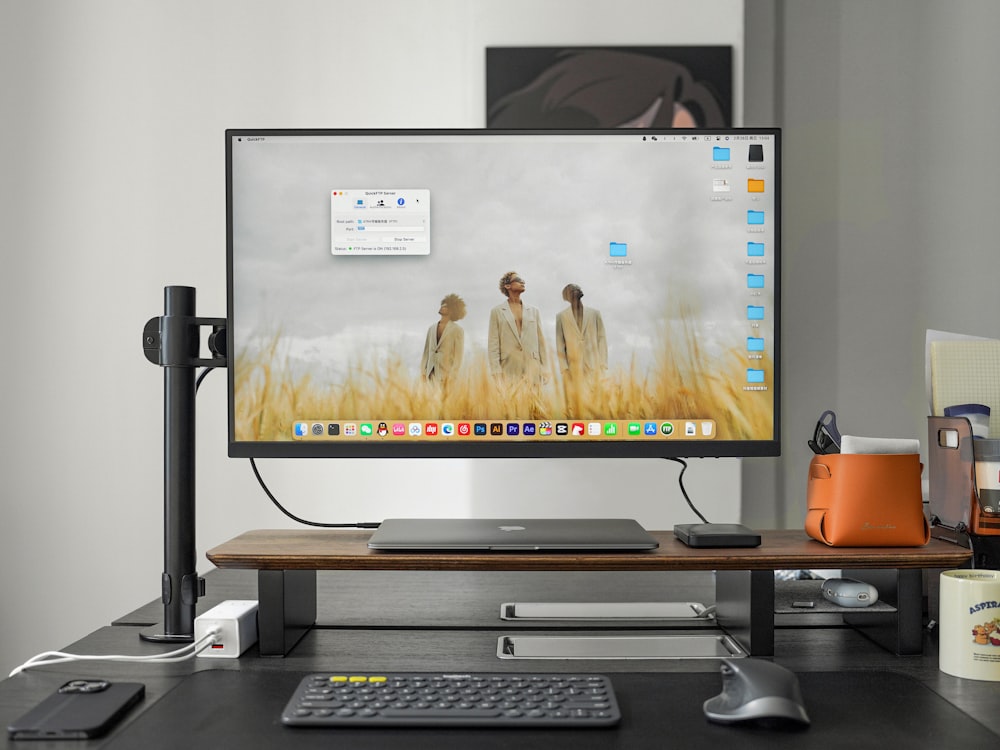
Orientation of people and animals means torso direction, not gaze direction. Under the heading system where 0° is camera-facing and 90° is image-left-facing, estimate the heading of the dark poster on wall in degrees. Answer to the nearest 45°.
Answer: approximately 0°

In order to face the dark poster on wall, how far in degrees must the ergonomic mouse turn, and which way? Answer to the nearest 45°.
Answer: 0° — it already faces it

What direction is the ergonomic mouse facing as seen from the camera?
away from the camera

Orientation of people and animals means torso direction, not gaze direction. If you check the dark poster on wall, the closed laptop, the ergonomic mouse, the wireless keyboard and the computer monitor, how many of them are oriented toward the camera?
4
